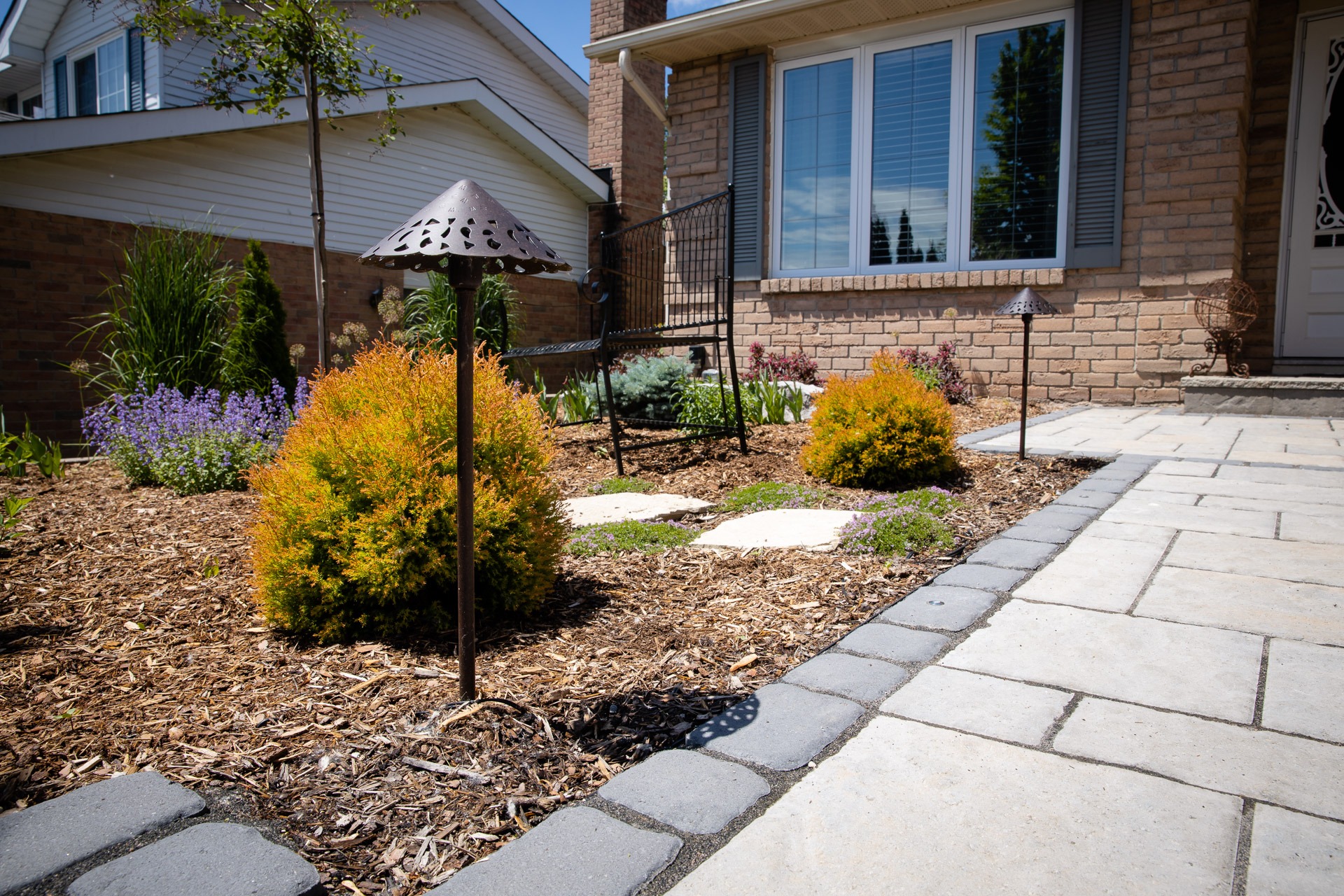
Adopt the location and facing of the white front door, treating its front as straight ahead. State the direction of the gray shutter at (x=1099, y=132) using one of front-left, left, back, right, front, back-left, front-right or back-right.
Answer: front-right

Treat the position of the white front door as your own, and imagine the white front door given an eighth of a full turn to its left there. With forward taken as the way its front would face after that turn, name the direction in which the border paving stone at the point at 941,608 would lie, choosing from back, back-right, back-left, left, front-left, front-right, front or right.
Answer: front-right

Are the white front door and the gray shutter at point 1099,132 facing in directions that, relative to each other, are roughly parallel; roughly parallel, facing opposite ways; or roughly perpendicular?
roughly parallel

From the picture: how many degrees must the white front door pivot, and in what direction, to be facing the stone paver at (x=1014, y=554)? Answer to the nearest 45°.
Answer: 0° — it already faces it

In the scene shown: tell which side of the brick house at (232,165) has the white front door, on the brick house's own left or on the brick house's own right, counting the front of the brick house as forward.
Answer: on the brick house's own left

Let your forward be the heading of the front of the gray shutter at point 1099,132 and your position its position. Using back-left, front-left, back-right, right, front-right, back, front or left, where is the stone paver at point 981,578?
front

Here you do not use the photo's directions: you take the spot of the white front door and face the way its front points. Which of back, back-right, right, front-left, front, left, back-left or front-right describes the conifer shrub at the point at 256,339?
front-right

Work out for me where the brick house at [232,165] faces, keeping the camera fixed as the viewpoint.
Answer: facing the viewer and to the left of the viewer

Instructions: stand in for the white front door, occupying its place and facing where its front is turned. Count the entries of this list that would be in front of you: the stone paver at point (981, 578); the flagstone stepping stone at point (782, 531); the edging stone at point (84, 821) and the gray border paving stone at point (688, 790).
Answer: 4

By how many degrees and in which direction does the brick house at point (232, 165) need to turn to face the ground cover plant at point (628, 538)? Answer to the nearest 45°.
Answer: approximately 45° to its left

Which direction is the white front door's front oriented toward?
toward the camera

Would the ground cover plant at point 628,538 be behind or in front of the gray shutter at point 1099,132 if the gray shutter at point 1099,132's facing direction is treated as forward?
in front

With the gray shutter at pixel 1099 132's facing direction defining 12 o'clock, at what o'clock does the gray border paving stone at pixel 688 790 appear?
The gray border paving stone is roughly at 12 o'clock from the gray shutter.

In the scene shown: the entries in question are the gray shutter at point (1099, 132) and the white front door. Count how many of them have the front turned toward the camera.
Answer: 2

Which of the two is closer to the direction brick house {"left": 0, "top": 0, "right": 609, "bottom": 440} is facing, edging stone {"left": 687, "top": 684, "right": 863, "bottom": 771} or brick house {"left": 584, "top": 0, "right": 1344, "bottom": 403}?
the edging stone

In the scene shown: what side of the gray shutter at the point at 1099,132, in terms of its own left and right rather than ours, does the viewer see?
front
